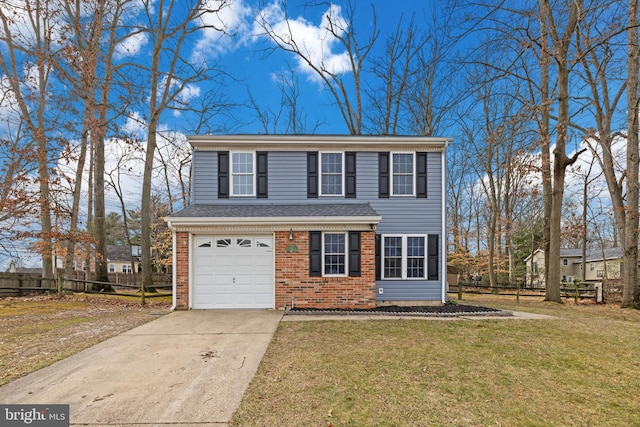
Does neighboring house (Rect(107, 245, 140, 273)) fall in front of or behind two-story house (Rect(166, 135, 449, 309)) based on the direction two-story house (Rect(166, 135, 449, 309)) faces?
behind

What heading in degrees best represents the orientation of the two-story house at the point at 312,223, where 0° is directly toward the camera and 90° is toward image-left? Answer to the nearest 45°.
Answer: approximately 0°

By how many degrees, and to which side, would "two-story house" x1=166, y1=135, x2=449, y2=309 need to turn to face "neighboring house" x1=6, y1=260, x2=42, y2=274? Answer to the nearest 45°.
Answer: approximately 135° to its right

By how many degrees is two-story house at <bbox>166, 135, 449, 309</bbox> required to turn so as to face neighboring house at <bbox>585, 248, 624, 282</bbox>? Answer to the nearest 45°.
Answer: approximately 135° to its left
